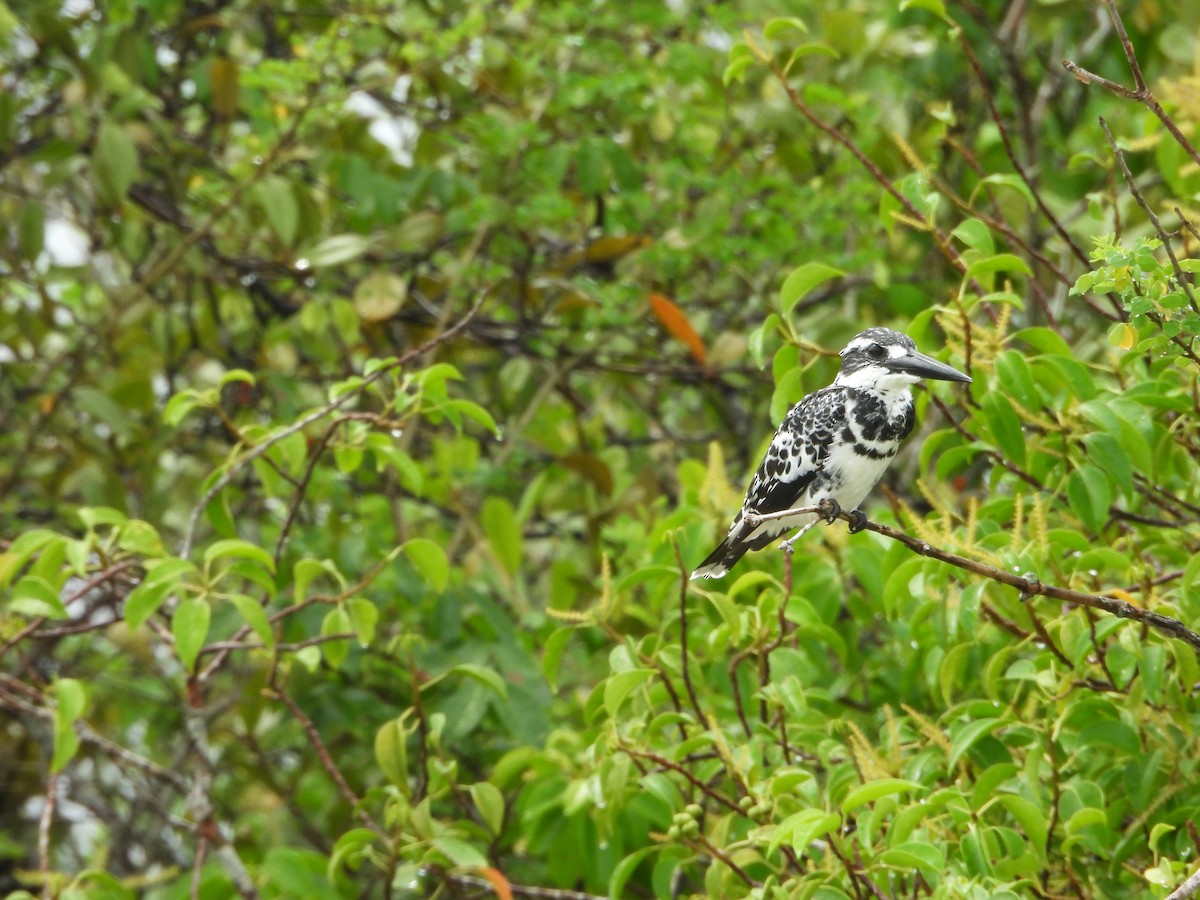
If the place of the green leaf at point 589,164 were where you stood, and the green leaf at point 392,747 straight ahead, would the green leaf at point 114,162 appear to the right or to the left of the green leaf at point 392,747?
right

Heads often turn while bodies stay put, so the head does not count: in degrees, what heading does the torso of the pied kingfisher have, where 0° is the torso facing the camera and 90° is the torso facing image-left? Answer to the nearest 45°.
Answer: approximately 315°

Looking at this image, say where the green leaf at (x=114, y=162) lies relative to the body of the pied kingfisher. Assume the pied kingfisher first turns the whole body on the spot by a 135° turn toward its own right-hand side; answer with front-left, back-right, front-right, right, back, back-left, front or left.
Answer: front-right

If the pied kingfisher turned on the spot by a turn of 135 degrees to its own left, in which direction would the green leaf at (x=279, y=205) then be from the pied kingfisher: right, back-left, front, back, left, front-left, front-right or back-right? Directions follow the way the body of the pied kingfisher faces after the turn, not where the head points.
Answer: front-left

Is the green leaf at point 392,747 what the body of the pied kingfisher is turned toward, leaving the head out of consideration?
no
